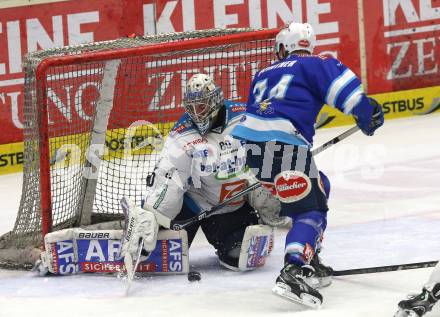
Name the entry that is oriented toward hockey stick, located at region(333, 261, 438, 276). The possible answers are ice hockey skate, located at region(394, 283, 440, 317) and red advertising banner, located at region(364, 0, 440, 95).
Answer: the red advertising banner

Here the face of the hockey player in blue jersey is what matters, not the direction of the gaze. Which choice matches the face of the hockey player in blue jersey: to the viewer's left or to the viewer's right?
to the viewer's left

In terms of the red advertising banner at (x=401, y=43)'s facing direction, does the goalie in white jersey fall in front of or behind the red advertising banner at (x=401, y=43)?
in front

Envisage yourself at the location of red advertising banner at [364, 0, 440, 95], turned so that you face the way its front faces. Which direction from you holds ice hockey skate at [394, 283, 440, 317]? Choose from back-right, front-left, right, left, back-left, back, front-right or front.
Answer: front

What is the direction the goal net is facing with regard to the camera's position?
facing the viewer and to the right of the viewer

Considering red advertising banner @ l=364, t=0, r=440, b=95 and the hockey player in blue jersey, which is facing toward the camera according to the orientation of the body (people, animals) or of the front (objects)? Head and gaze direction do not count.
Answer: the red advertising banner

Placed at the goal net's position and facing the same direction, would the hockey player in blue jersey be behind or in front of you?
in front

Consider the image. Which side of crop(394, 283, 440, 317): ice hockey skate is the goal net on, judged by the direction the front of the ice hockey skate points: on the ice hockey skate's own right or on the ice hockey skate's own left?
on the ice hockey skate's own right

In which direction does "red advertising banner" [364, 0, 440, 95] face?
toward the camera

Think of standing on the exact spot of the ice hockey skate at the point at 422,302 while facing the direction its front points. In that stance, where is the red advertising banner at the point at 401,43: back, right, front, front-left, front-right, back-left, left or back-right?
back-right

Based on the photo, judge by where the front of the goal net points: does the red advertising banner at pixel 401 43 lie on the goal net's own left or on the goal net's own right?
on the goal net's own left

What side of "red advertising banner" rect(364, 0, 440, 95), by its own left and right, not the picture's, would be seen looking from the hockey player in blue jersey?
front

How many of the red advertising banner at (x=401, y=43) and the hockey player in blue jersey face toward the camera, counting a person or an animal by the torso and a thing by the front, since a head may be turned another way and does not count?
1
